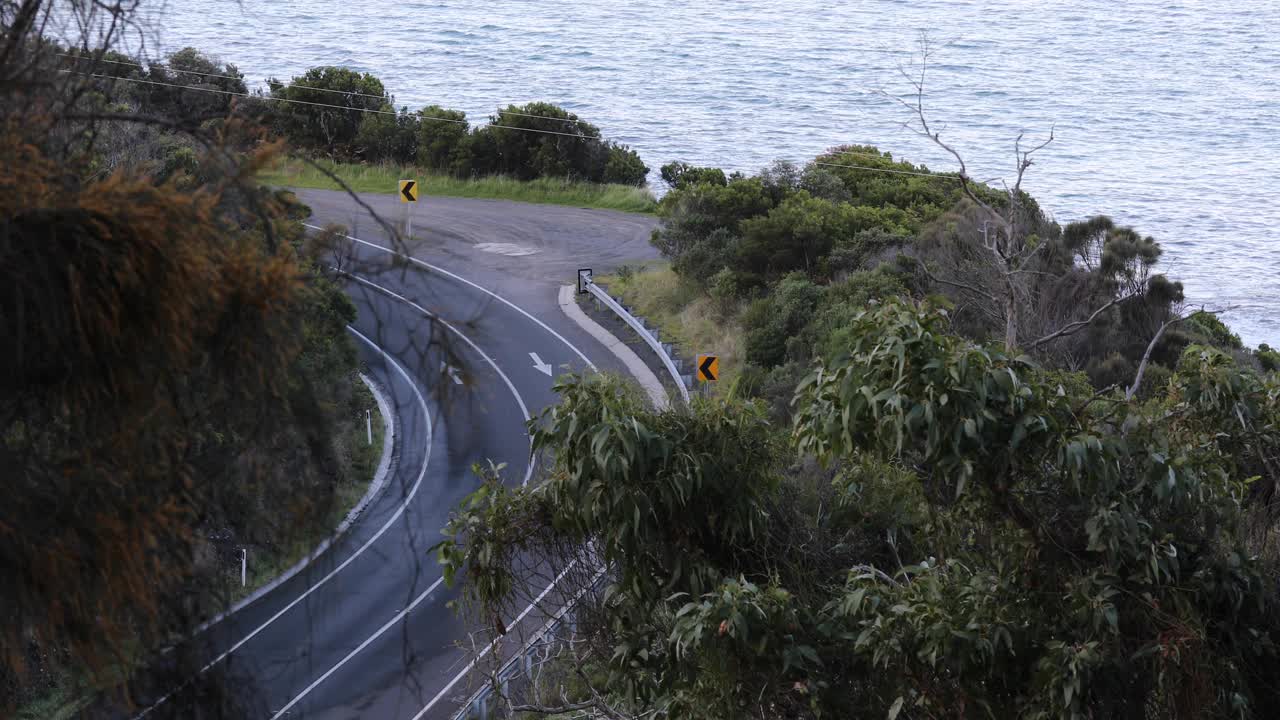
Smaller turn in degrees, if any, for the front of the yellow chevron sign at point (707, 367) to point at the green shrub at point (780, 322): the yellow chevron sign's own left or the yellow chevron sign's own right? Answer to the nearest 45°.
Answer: approximately 180°

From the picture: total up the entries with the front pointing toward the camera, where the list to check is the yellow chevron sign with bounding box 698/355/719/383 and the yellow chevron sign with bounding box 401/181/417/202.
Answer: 2

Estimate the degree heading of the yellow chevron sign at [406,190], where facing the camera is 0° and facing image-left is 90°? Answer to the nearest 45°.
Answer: approximately 0°

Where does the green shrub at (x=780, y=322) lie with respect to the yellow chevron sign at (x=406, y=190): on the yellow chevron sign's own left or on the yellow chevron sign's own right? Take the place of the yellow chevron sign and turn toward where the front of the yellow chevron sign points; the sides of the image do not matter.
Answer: on the yellow chevron sign's own left

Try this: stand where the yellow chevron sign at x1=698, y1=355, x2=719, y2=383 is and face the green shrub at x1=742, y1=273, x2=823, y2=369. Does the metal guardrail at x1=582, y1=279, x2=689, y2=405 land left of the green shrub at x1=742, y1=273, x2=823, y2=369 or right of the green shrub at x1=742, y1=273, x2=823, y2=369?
left
